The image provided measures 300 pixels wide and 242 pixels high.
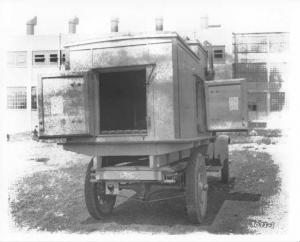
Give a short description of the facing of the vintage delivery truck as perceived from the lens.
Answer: facing away from the viewer and to the right of the viewer
